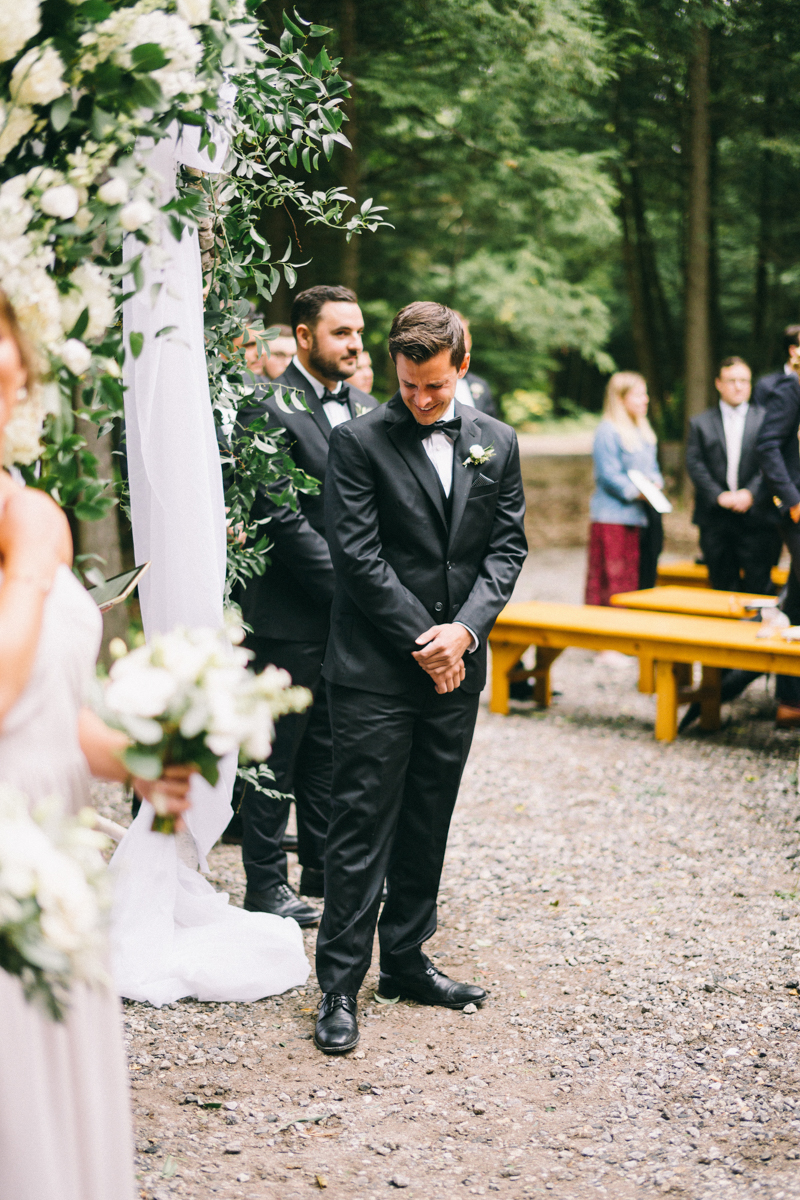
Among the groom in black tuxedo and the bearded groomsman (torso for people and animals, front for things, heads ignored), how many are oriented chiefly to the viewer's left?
0

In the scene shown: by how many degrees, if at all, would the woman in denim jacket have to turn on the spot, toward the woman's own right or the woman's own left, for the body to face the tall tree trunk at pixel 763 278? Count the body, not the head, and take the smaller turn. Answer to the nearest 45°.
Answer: approximately 135° to the woman's own left

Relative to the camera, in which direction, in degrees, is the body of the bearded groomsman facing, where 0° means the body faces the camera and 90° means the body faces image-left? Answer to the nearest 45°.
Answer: approximately 315°

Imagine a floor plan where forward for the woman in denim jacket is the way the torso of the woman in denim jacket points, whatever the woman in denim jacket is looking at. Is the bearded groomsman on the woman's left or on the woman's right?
on the woman's right

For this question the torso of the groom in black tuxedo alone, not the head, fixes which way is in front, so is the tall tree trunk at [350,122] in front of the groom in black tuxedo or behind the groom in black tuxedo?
behind

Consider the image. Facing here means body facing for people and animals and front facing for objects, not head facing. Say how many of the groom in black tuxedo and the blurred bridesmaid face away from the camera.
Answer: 0

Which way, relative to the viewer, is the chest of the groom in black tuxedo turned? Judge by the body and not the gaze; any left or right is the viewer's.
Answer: facing the viewer and to the right of the viewer

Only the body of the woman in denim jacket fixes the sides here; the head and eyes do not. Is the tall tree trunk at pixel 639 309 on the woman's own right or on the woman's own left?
on the woman's own left

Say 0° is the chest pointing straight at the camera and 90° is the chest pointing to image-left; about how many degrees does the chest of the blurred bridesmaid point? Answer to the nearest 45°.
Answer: approximately 270°
